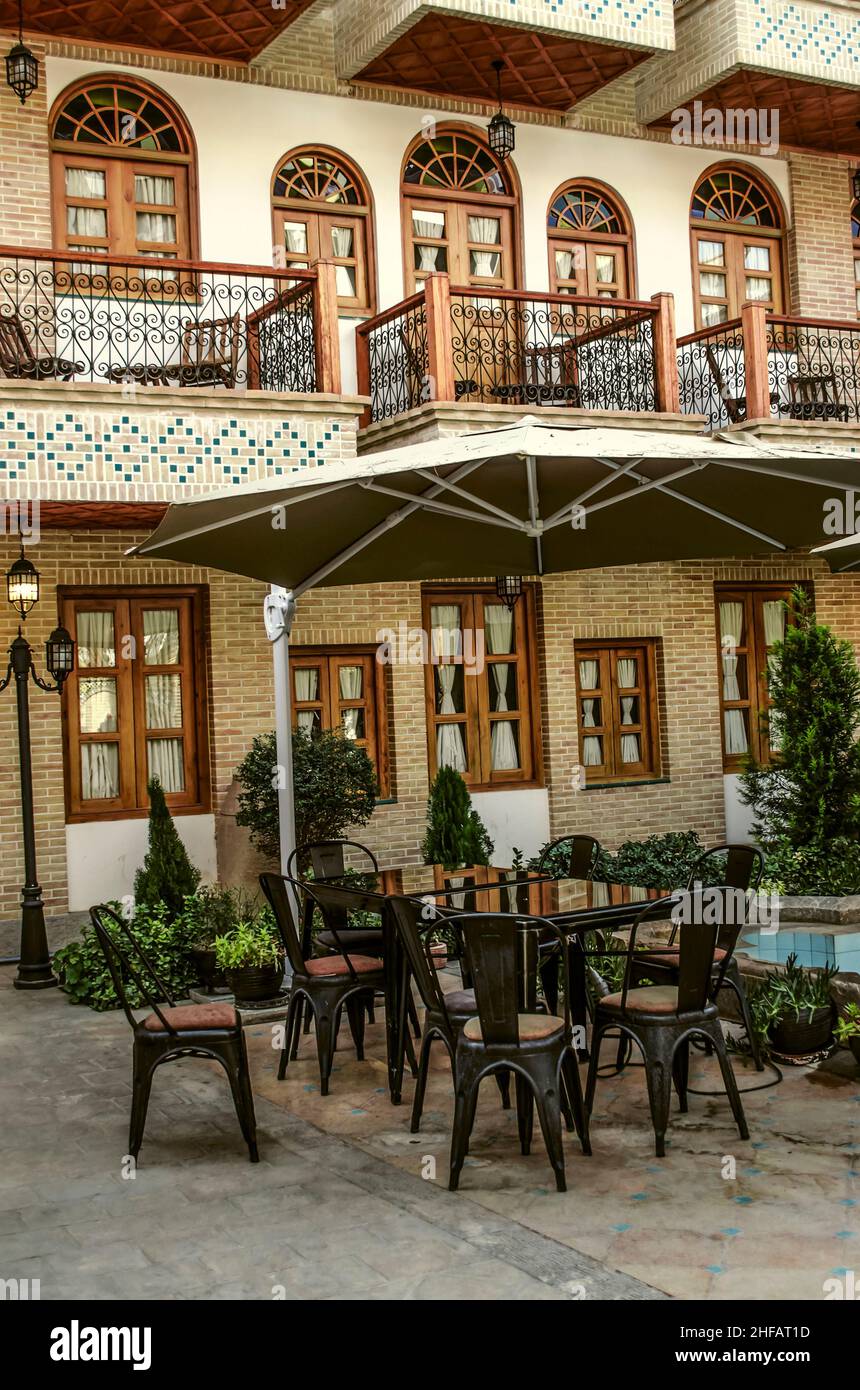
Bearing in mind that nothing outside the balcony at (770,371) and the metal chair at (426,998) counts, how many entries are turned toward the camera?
1

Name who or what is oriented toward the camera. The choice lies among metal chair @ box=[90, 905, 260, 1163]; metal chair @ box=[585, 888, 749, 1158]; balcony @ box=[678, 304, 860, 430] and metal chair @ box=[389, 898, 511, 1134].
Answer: the balcony

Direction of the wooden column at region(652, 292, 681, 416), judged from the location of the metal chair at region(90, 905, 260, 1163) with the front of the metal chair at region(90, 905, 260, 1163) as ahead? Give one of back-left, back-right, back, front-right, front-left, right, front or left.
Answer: front-left

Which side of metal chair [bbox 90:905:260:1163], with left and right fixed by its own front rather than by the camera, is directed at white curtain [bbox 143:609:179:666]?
left

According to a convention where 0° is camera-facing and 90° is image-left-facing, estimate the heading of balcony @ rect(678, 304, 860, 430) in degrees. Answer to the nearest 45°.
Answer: approximately 0°

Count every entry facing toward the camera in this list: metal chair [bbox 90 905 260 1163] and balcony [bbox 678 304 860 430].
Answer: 1

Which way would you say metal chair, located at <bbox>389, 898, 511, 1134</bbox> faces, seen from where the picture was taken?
facing away from the viewer and to the right of the viewer

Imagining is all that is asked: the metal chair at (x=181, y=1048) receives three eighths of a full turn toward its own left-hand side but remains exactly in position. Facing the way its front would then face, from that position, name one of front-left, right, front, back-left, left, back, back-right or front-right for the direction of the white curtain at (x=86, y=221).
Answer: front-right

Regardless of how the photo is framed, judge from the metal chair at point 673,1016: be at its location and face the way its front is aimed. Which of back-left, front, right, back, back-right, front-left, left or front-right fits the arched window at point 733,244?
front-right

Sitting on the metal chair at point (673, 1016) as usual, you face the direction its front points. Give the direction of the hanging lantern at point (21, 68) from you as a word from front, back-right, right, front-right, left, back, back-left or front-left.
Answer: front

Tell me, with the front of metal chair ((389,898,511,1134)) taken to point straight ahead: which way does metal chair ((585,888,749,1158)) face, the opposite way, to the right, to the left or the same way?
to the left

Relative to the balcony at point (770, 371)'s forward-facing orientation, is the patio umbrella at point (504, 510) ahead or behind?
ahead

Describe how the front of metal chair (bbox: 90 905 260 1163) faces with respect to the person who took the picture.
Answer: facing to the right of the viewer

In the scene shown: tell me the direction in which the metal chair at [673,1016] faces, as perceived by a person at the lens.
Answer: facing away from the viewer and to the left of the viewer

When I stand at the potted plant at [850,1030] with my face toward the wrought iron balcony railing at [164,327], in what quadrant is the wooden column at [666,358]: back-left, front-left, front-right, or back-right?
front-right

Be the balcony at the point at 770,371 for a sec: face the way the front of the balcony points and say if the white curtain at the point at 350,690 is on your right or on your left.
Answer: on your right

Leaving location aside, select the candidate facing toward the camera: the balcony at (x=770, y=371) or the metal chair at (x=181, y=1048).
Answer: the balcony
